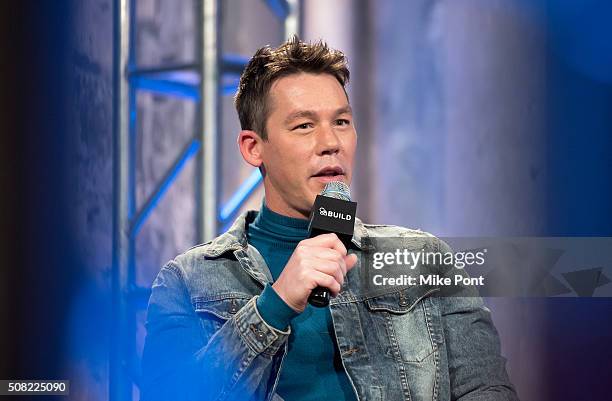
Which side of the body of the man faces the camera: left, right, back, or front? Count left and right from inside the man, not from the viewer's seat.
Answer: front

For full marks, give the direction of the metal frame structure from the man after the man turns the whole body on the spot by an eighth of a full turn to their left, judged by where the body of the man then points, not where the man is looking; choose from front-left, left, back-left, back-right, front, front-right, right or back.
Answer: back
